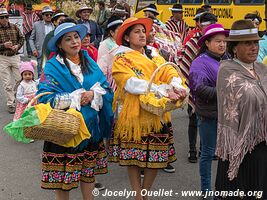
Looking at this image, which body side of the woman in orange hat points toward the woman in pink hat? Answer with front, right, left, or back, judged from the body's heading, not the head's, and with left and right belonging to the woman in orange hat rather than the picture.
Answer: left

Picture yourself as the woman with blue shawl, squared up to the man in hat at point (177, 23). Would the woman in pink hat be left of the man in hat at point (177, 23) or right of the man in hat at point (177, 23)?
right

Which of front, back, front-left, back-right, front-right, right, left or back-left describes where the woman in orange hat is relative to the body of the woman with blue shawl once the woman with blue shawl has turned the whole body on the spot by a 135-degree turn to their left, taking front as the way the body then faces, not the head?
right

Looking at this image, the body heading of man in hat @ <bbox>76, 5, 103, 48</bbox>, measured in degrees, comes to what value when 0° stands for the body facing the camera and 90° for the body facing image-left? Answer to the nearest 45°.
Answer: approximately 0°

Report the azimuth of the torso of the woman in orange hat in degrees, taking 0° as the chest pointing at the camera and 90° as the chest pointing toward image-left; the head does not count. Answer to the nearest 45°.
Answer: approximately 315°

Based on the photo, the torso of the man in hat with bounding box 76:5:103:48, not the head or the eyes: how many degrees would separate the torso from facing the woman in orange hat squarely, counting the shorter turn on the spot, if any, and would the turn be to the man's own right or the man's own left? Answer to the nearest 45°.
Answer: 0° — they already face them
